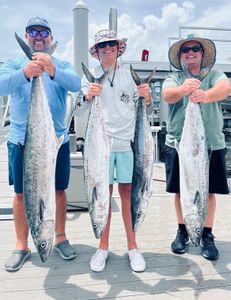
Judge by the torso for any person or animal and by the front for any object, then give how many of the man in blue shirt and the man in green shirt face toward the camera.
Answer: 2

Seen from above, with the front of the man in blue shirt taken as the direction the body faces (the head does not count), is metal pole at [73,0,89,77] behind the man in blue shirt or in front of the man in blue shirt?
behind

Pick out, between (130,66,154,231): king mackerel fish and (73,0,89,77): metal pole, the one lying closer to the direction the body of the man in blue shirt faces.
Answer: the king mackerel fish

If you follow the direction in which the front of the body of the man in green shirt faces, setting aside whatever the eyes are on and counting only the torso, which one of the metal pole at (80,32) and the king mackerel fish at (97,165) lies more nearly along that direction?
the king mackerel fish

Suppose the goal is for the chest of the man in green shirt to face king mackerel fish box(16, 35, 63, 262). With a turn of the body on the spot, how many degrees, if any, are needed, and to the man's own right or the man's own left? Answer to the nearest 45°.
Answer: approximately 45° to the man's own right

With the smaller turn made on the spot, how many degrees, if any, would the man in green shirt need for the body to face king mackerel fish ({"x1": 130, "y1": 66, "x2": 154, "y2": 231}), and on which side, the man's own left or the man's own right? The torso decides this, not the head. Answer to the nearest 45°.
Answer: approximately 45° to the man's own right

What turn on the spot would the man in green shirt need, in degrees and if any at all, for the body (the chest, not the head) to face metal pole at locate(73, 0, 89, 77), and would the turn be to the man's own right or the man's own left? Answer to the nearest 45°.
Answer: approximately 135° to the man's own right

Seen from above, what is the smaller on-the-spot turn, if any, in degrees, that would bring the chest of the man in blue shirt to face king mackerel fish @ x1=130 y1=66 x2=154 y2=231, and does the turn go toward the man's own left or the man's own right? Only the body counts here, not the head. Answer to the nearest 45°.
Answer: approximately 45° to the man's own left

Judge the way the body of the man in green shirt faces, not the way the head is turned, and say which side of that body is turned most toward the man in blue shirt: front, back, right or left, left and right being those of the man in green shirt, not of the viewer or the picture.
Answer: right
